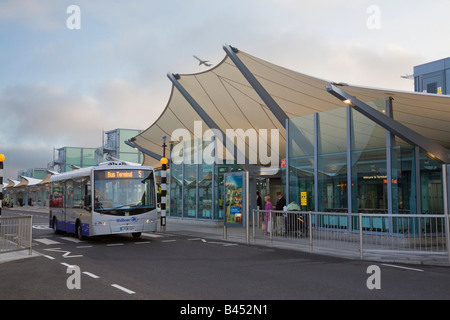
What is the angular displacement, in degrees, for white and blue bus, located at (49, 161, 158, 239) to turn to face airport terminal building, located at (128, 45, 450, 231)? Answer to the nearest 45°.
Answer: approximately 45° to its left

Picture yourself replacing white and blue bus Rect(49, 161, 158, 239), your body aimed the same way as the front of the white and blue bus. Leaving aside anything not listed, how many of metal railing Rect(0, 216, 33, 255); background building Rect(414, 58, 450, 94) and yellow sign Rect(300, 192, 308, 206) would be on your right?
1

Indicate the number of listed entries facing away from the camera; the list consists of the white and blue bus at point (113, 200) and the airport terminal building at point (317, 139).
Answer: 0

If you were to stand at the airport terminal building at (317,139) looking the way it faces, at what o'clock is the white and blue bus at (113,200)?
The white and blue bus is roughly at 1 o'clock from the airport terminal building.

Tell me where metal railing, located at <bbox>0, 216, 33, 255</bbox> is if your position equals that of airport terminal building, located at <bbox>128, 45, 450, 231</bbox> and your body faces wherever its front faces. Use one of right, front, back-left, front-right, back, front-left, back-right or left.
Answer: front

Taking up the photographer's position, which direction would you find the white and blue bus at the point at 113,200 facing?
facing the viewer and to the right of the viewer

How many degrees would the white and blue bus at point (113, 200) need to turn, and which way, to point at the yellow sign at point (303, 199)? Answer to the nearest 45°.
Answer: approximately 45° to its left

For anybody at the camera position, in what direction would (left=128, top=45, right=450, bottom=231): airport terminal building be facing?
facing the viewer and to the left of the viewer

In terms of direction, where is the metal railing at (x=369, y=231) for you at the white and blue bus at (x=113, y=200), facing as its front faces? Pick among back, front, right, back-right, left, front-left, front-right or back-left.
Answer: front

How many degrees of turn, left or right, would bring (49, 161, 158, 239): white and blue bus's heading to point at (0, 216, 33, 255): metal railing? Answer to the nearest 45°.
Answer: approximately 90° to its right

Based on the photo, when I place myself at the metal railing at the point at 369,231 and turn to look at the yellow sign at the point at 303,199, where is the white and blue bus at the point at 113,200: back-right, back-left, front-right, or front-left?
front-left

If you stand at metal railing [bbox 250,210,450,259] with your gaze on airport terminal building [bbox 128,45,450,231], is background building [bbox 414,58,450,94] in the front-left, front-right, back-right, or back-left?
front-right

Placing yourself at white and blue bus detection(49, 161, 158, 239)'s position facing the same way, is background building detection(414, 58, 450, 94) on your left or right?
on your left
